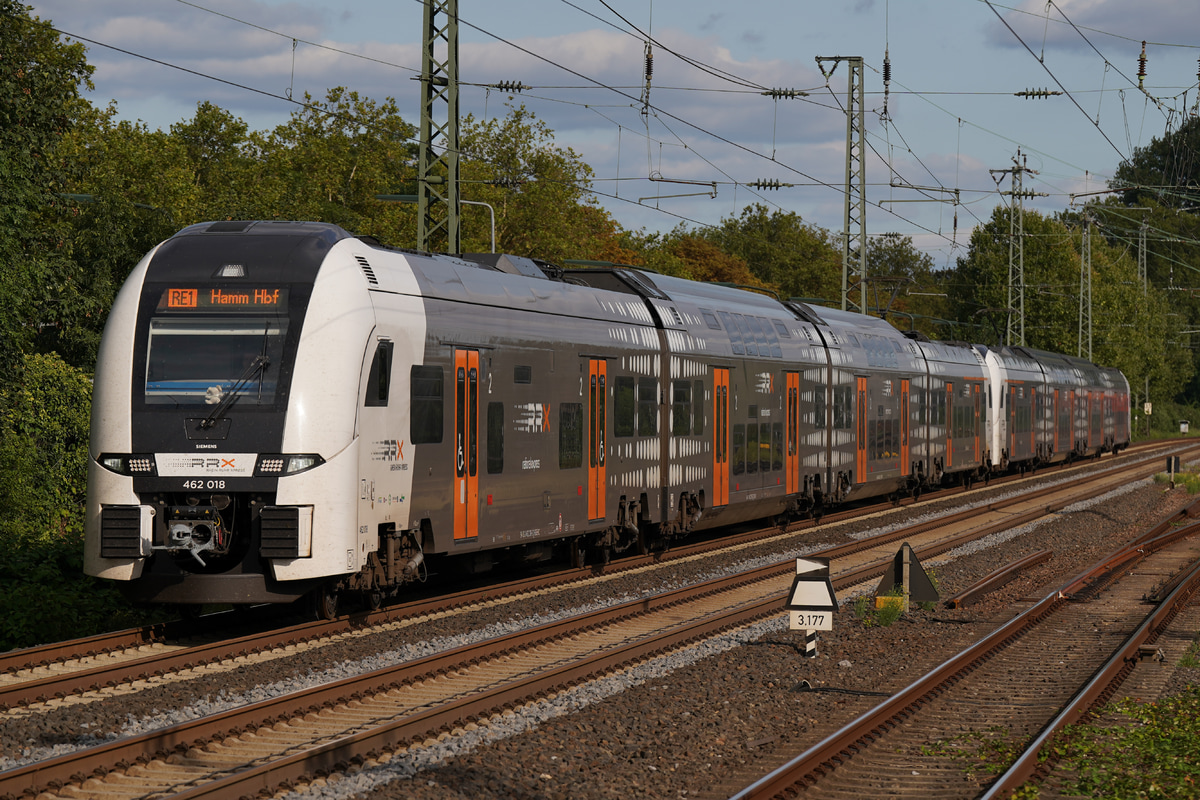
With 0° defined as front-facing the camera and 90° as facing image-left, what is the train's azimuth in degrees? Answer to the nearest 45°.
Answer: approximately 45°

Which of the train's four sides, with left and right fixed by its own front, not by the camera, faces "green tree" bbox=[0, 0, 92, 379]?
front

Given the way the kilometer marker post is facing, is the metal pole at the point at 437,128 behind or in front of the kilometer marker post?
behind

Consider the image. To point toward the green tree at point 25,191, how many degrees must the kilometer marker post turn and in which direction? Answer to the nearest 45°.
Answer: approximately 135° to its right

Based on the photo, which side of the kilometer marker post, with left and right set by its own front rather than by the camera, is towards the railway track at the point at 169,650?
right

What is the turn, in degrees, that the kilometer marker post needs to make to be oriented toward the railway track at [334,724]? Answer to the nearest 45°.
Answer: approximately 45° to its right

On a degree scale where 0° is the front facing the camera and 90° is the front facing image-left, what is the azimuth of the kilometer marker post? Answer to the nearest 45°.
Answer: approximately 0°

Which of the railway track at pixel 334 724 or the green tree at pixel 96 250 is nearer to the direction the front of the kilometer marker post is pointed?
the railway track
